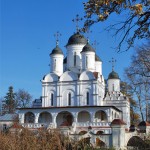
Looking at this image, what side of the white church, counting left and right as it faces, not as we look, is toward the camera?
front
